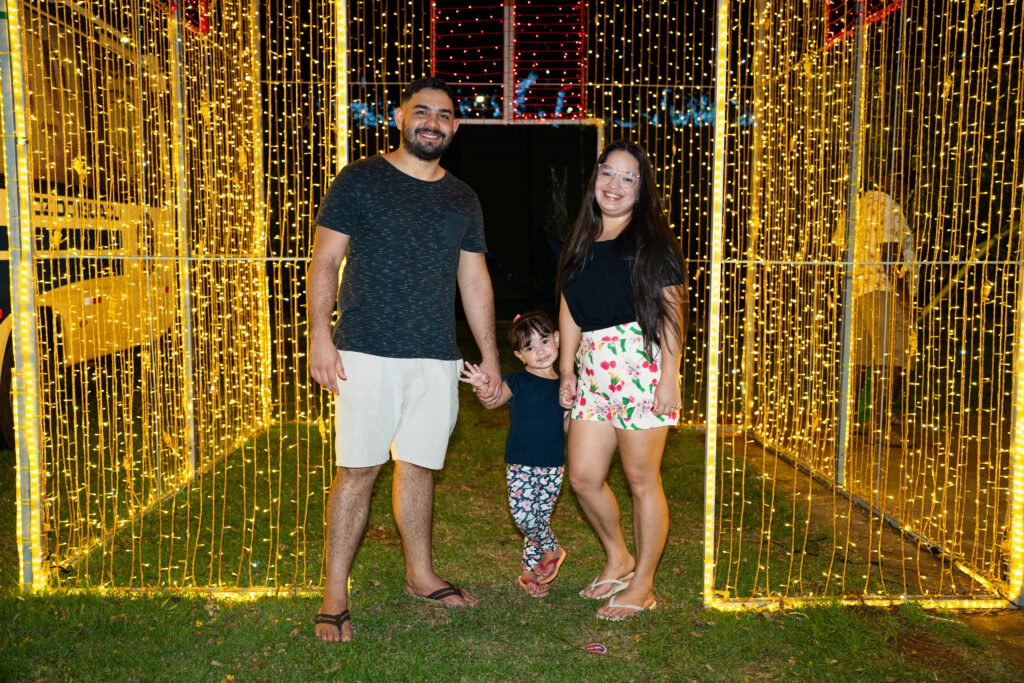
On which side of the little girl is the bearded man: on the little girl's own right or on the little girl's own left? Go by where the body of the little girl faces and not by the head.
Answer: on the little girl's own right

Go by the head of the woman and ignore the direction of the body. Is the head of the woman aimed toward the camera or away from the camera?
toward the camera

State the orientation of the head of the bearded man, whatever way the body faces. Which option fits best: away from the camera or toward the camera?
toward the camera

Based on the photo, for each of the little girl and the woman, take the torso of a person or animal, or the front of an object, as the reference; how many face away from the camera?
0

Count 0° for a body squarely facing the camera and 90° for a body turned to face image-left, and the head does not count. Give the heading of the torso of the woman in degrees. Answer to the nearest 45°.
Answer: approximately 45°

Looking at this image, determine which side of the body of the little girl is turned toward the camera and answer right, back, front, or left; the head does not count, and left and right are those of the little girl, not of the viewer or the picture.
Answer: front

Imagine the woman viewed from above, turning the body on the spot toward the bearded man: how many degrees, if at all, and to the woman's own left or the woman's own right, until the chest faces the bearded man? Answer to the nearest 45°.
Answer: approximately 45° to the woman's own right
